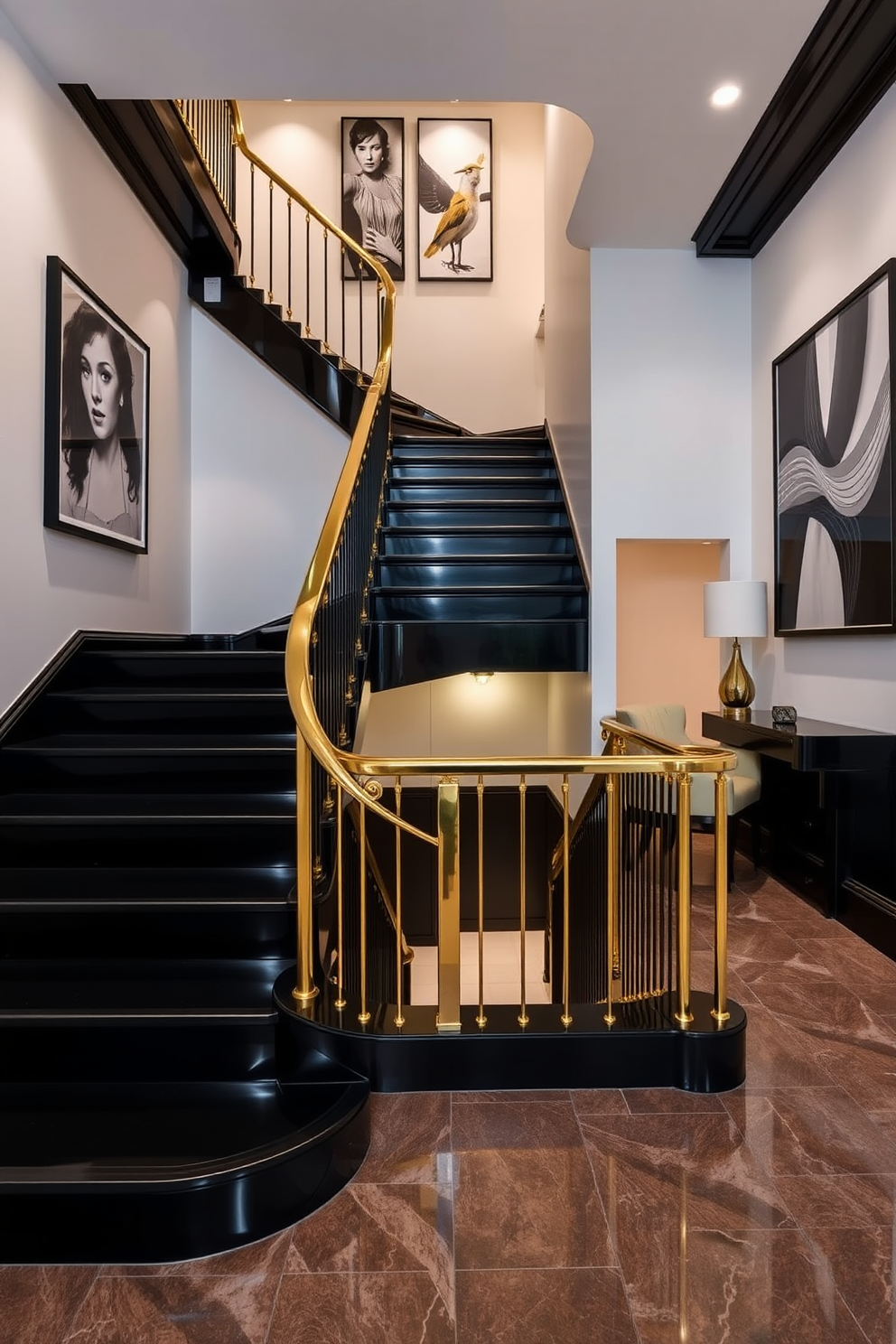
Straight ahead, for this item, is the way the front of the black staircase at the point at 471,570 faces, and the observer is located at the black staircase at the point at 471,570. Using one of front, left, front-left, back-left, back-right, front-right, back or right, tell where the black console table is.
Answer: front-left

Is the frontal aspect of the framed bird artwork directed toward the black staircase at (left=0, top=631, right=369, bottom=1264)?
yes

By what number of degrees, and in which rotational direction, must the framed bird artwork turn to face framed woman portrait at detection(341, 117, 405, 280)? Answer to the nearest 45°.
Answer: approximately 90° to its right

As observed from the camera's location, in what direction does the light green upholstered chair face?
facing the viewer and to the right of the viewer

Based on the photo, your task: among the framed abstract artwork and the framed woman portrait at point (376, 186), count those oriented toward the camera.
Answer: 1

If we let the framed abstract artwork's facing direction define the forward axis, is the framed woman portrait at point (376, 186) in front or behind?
in front

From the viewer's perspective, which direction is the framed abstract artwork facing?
to the viewer's left

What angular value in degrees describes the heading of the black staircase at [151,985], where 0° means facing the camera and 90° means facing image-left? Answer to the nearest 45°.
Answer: approximately 0°
